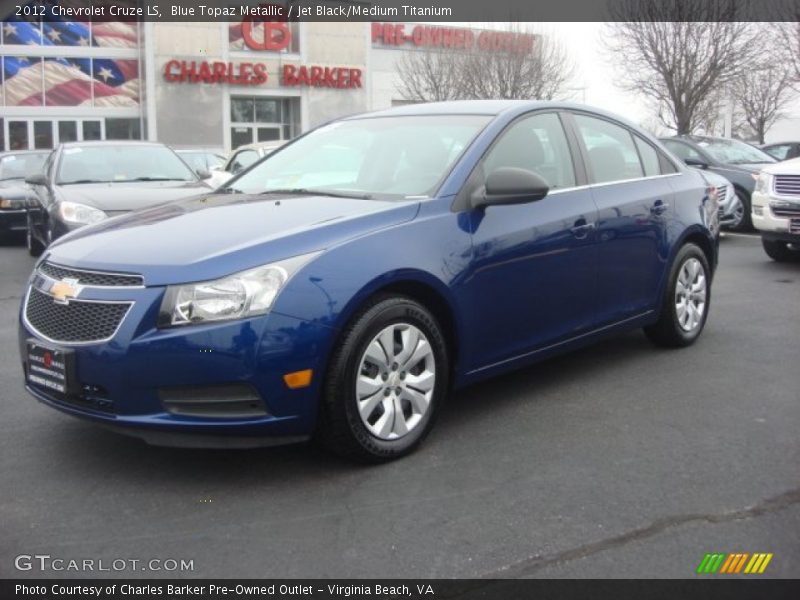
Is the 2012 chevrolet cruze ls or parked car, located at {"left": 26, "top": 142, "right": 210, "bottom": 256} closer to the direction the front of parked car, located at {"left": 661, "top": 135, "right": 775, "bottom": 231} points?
the 2012 chevrolet cruze ls

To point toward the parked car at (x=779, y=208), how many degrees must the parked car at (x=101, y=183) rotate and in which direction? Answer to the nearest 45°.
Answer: approximately 45° to its left

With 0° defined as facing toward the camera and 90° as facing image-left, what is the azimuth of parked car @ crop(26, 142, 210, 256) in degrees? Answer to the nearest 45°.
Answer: approximately 315°

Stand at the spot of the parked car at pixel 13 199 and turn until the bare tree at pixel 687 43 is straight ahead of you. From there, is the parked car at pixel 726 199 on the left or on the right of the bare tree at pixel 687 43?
right

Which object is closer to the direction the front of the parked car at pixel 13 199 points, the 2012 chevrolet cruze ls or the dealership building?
the 2012 chevrolet cruze ls

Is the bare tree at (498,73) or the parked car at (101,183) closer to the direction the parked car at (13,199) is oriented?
the parked car

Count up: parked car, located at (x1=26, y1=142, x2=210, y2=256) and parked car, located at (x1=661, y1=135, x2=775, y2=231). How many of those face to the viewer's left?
0

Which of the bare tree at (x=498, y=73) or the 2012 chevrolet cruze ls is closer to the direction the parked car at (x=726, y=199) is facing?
the 2012 chevrolet cruze ls

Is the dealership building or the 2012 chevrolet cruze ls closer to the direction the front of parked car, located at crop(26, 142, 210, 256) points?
the 2012 chevrolet cruze ls

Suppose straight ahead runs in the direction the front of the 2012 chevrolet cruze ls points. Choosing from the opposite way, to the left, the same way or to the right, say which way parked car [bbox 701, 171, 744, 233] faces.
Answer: to the left

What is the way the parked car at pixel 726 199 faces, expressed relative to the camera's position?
facing the viewer and to the right of the viewer

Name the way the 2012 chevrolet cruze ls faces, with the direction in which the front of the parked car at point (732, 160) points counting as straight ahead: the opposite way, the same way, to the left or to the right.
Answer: to the right

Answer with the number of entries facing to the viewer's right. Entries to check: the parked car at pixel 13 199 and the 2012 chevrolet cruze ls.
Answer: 0
